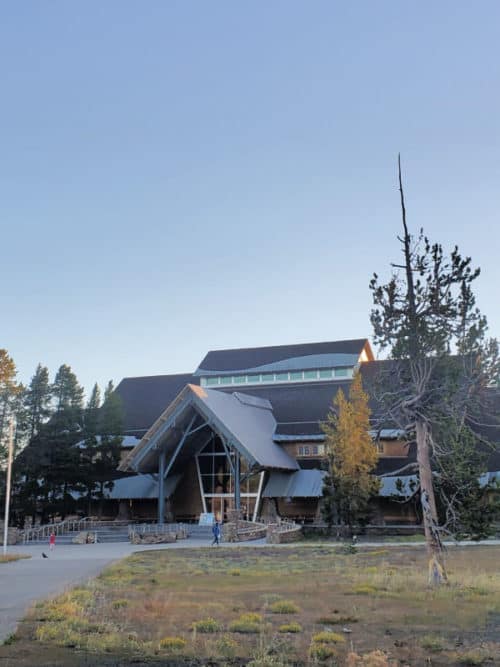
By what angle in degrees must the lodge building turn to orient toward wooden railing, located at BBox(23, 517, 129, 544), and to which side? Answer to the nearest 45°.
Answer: approximately 45° to its right

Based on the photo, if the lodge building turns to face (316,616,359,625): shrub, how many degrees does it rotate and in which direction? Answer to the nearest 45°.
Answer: approximately 45° to its left

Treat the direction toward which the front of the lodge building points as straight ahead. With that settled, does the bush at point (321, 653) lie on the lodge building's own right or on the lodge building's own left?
on the lodge building's own left

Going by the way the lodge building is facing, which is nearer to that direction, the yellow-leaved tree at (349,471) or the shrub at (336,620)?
the shrub

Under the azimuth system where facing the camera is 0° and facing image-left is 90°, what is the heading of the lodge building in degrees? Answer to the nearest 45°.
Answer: approximately 45°

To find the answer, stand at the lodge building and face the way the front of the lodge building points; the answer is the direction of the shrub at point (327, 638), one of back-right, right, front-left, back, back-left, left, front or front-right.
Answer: front-left

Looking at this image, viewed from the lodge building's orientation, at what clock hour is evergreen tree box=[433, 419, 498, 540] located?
The evergreen tree is roughly at 10 o'clock from the lodge building.

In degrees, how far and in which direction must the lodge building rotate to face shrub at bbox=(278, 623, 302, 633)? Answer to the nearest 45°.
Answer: approximately 45° to its left

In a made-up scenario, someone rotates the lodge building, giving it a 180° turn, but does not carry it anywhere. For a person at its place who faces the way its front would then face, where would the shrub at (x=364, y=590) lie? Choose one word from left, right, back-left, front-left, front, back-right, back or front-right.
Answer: back-right

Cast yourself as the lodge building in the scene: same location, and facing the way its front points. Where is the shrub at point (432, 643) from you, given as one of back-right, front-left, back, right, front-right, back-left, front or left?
front-left
